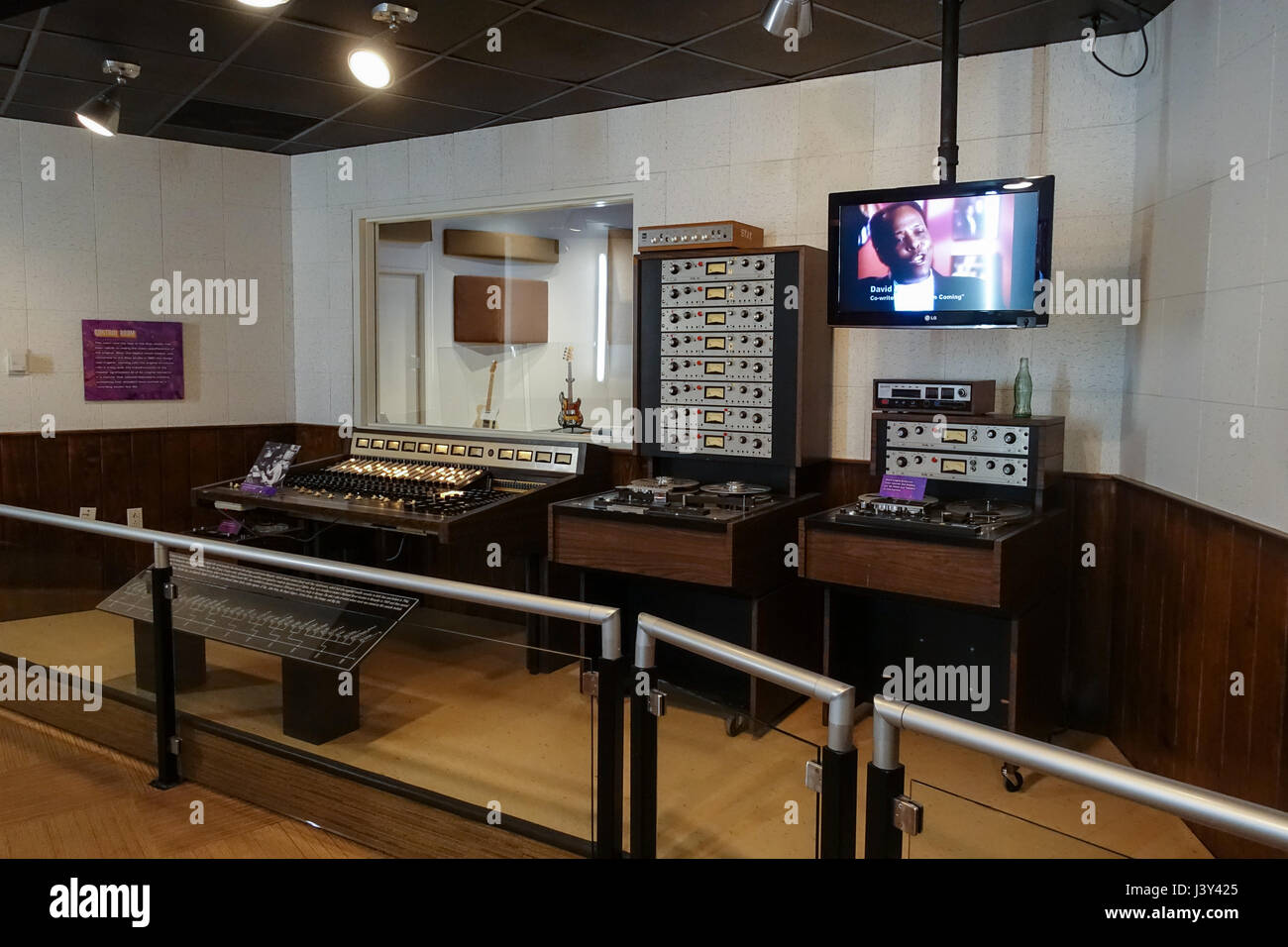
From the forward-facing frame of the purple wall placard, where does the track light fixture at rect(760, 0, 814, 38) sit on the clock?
The track light fixture is roughly at 11 o'clock from the purple wall placard.

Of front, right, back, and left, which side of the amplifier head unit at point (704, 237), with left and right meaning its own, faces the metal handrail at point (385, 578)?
front

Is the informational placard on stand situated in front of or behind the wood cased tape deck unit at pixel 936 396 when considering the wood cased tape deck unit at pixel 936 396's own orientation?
in front

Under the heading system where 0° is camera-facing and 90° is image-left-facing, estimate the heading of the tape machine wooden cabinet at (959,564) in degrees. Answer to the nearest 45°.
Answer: approximately 45°

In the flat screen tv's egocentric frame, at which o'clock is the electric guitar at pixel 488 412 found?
The electric guitar is roughly at 4 o'clock from the flat screen tv.

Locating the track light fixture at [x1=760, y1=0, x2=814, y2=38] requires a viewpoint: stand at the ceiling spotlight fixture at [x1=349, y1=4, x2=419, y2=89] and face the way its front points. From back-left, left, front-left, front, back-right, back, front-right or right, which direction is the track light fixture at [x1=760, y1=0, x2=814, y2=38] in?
left

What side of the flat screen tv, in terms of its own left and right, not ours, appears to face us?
front

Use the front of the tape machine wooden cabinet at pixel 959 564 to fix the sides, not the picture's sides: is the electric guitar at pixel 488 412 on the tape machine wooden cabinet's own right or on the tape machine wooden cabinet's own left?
on the tape machine wooden cabinet's own right

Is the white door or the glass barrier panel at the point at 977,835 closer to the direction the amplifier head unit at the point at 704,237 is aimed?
the glass barrier panel

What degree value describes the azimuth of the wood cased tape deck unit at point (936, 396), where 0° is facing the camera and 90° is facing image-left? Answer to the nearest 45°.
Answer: approximately 45°

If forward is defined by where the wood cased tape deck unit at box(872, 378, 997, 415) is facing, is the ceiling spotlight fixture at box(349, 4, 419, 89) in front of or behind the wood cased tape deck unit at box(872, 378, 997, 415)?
in front

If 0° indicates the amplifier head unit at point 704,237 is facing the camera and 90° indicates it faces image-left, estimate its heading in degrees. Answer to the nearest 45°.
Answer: approximately 45°

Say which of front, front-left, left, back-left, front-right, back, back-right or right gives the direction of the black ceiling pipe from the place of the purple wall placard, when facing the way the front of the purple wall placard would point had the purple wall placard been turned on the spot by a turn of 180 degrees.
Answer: back-right

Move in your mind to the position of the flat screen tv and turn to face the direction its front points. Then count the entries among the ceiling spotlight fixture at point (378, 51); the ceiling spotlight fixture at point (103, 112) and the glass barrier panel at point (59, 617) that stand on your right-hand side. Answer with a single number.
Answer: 3
